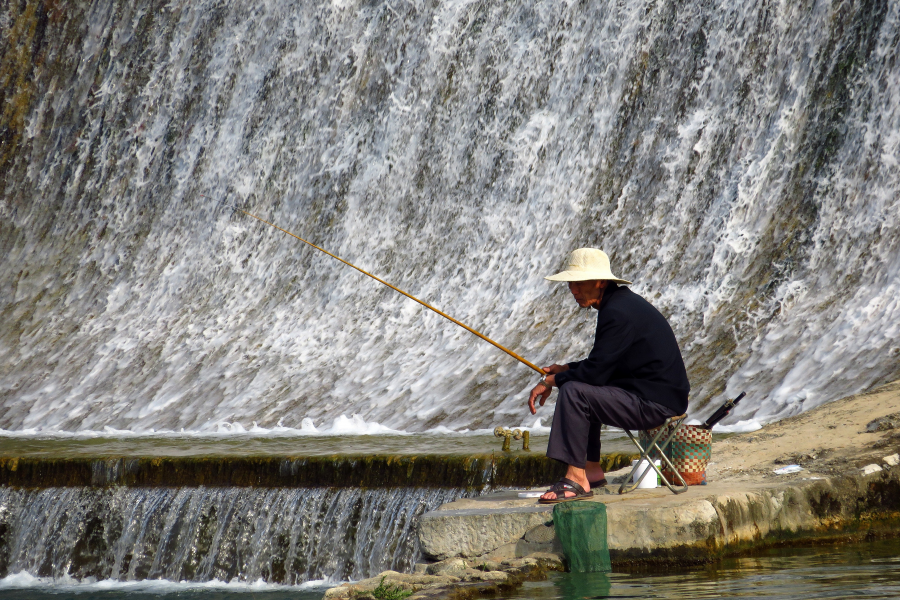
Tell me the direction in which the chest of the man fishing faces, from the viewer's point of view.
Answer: to the viewer's left

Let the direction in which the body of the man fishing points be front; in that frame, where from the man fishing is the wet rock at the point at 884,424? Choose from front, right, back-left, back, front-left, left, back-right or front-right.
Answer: back-right

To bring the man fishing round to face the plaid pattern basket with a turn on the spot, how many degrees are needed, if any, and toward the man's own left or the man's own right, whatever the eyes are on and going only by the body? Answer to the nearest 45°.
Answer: approximately 135° to the man's own right

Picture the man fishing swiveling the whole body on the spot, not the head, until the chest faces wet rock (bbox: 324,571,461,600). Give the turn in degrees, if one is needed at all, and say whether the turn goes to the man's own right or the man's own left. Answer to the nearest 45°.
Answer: approximately 45° to the man's own left

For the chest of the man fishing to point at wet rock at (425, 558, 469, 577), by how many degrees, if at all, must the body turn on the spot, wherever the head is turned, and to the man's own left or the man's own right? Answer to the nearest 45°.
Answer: approximately 45° to the man's own left

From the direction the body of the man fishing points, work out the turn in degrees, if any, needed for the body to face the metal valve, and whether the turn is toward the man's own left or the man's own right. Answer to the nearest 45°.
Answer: approximately 90° to the man's own right
